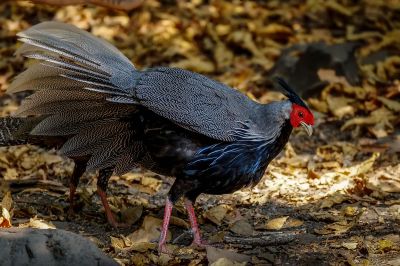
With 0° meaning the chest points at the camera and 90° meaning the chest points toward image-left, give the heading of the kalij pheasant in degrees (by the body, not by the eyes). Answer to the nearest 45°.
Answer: approximately 270°

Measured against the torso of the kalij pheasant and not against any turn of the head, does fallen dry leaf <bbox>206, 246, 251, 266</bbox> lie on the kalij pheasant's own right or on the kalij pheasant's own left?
on the kalij pheasant's own right

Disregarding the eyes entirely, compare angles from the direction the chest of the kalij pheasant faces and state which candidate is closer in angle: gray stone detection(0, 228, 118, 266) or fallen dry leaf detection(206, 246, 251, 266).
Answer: the fallen dry leaf

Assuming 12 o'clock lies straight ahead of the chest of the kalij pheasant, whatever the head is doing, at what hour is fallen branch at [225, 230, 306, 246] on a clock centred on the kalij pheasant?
The fallen branch is roughly at 1 o'clock from the kalij pheasant.

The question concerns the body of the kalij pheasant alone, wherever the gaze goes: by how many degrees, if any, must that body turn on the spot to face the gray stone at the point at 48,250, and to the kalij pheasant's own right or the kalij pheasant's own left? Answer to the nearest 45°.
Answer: approximately 135° to the kalij pheasant's own right

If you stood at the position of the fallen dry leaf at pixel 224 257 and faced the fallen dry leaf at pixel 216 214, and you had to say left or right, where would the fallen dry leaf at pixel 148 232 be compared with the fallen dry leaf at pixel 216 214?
left
